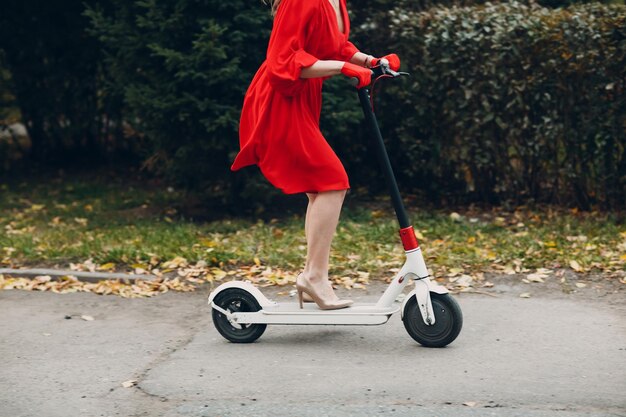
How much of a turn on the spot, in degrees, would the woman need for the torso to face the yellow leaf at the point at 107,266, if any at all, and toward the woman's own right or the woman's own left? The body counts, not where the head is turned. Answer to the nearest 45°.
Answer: approximately 135° to the woman's own left

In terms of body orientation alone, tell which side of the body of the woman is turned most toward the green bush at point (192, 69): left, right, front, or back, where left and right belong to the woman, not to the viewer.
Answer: left

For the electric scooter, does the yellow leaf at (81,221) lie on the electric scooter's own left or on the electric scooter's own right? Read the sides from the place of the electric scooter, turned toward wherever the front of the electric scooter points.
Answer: on the electric scooter's own left

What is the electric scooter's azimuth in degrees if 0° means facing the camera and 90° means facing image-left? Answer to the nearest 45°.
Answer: approximately 270°

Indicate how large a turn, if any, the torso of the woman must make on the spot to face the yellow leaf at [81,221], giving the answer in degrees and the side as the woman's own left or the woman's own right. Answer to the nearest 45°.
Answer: approximately 135° to the woman's own left

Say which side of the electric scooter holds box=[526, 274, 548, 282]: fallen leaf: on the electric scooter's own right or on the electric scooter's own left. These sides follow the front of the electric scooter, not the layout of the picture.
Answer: on the electric scooter's own left

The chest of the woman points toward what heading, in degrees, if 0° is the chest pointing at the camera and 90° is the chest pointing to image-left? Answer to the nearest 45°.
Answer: approximately 270°

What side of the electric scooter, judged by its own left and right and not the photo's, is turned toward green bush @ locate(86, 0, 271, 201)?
left

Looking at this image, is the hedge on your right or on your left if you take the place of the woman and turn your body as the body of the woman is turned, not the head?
on your left

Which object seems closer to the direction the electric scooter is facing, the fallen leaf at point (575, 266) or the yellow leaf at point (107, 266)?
the fallen leaf

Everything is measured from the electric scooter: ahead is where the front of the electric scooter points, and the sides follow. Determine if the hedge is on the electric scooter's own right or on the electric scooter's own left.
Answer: on the electric scooter's own left

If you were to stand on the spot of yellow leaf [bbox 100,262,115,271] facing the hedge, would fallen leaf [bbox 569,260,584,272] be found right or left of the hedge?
right

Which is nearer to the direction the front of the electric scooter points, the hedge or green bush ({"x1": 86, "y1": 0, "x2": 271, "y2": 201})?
the hedge

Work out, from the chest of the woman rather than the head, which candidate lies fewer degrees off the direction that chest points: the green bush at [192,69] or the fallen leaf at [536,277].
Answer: the fallen leaf
